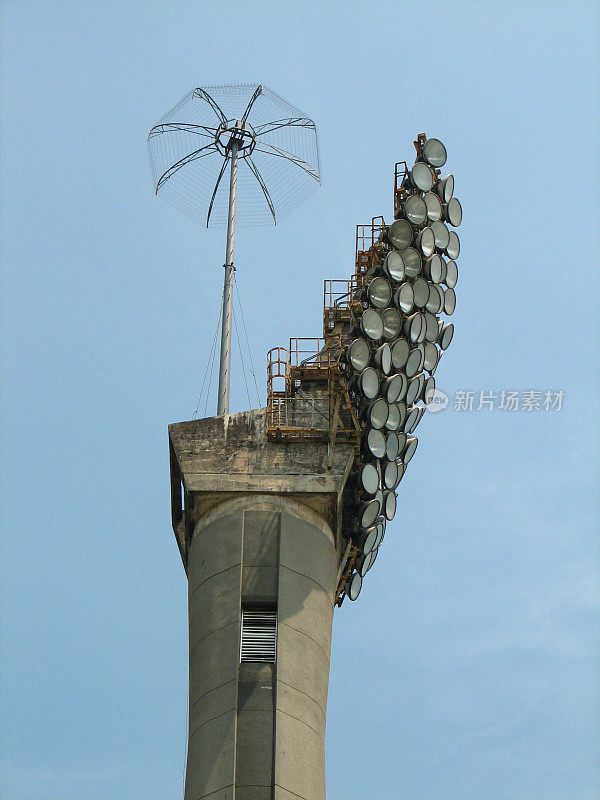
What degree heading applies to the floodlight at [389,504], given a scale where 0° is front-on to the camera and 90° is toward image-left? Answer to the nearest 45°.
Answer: approximately 315°
